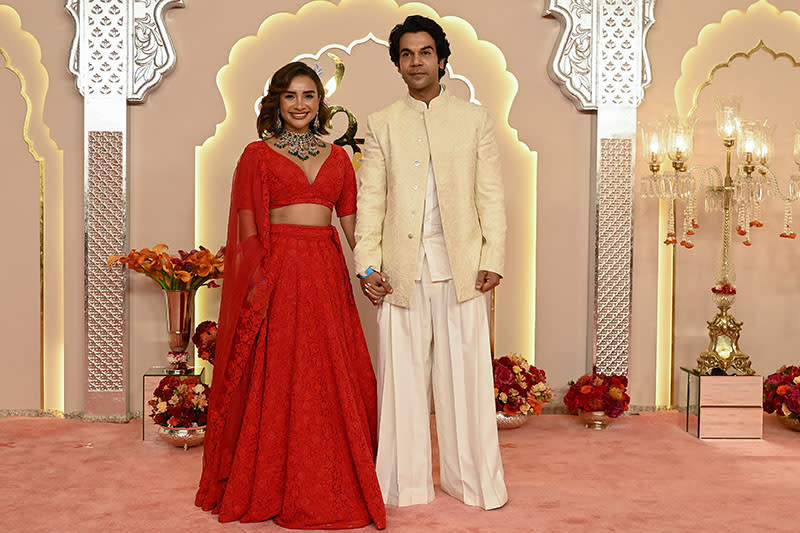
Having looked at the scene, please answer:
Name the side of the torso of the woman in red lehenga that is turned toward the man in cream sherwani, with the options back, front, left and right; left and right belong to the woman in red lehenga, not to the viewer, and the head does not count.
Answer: left

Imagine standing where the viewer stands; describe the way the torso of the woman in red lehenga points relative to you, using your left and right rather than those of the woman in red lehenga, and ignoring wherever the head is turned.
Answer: facing the viewer

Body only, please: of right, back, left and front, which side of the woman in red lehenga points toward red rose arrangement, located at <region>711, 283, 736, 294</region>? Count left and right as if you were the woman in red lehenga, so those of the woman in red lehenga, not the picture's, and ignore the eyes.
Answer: left

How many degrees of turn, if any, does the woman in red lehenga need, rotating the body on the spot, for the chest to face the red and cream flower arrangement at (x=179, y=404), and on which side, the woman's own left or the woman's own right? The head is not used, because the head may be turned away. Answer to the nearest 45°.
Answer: approximately 135° to the woman's own right

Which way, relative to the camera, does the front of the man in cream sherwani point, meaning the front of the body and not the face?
toward the camera

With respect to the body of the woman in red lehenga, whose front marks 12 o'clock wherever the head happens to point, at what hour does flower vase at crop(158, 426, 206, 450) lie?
The flower vase is roughly at 5 o'clock from the woman in red lehenga.

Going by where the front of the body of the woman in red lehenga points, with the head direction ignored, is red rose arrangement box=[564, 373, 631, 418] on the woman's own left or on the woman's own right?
on the woman's own left

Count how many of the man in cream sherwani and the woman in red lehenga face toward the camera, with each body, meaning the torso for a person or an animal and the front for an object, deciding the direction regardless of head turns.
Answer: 2

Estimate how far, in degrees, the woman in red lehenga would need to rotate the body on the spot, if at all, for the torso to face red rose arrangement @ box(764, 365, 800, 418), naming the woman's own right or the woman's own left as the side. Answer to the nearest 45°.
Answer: approximately 90° to the woman's own left

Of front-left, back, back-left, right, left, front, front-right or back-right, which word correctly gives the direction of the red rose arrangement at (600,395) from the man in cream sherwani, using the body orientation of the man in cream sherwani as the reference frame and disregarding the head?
back-left
